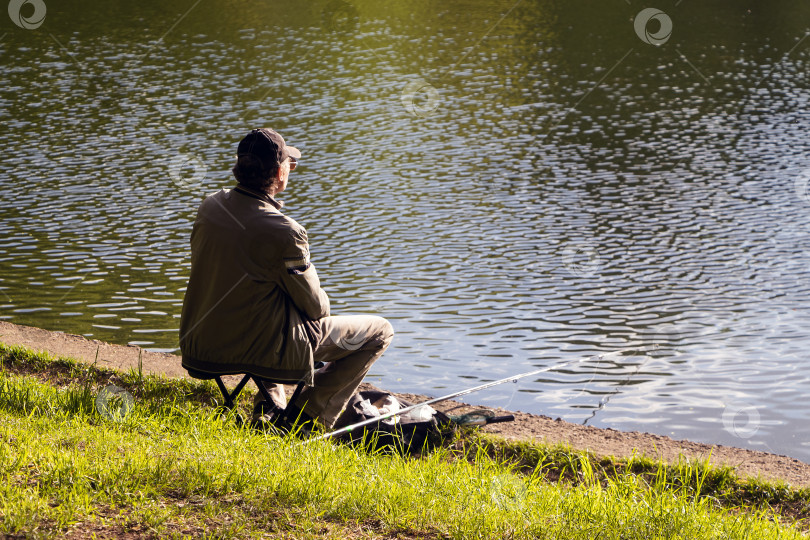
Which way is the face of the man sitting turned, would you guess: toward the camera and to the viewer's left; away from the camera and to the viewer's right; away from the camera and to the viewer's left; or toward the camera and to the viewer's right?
away from the camera and to the viewer's right

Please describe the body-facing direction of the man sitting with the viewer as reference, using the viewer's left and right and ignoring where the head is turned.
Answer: facing away from the viewer and to the right of the viewer
